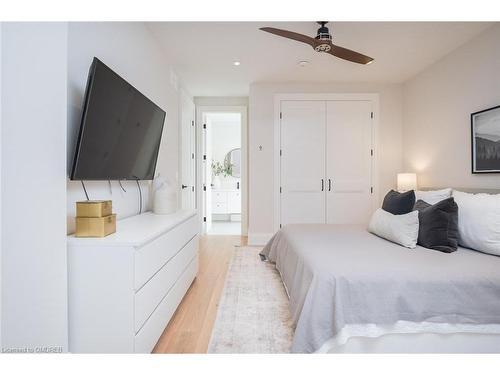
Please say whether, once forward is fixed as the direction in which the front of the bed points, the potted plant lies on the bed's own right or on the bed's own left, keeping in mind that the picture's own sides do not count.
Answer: on the bed's own right

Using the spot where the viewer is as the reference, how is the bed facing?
facing to the left of the viewer

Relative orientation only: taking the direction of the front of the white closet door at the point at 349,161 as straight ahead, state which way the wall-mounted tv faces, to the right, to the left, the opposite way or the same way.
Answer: to the left

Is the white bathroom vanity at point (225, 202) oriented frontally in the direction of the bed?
yes

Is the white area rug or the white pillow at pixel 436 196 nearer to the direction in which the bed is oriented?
the white area rug

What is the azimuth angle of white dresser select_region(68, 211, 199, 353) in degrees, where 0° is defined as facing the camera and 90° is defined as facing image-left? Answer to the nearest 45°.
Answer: approximately 270°

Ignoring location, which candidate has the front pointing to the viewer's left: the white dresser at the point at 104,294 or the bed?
the bed

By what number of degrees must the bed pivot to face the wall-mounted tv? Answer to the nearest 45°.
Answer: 0° — it already faces it
